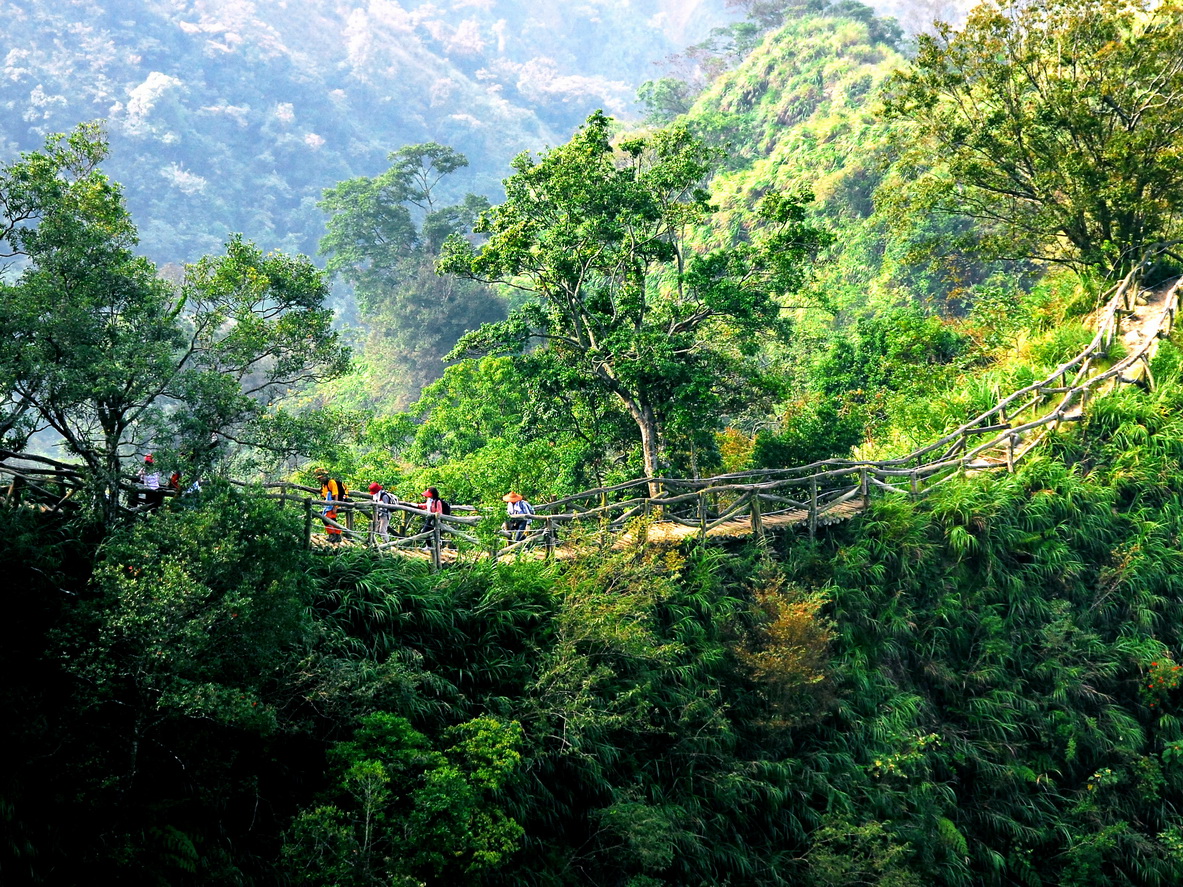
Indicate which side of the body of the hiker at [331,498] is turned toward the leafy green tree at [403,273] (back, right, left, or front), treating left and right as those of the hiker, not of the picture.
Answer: right

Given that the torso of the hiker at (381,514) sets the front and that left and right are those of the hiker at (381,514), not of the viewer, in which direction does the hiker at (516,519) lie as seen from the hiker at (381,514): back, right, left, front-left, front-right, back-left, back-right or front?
back

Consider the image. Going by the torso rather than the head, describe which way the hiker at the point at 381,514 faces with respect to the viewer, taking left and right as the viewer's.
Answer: facing to the left of the viewer

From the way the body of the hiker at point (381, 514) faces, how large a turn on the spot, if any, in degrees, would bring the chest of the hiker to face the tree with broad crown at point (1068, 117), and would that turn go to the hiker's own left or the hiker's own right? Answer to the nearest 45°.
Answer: approximately 180°

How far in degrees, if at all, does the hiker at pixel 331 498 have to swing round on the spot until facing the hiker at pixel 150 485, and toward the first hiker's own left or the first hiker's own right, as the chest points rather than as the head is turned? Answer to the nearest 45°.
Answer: approximately 45° to the first hiker's own left

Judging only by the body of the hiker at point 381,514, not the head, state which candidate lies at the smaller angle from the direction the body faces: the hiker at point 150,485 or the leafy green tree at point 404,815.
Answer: the hiker

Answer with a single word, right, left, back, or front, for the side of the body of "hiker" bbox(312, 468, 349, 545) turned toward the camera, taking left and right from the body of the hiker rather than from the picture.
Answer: left

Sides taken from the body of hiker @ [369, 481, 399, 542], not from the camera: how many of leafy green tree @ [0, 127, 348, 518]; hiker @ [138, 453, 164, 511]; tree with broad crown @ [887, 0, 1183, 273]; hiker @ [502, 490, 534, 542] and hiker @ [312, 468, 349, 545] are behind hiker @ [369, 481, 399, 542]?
2

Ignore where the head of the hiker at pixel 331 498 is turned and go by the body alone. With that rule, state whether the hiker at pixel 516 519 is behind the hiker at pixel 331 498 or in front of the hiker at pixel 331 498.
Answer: behind

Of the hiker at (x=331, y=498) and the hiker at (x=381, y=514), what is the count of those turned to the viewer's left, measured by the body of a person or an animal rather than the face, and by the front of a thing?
2
